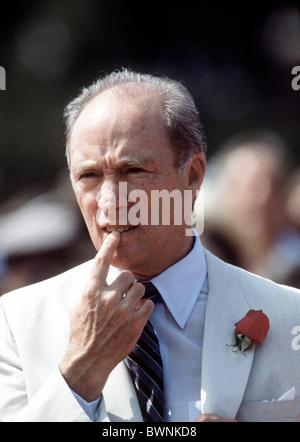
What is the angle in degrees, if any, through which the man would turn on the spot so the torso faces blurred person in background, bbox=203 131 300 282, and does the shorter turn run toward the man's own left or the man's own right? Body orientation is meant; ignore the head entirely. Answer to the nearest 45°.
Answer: approximately 135° to the man's own left

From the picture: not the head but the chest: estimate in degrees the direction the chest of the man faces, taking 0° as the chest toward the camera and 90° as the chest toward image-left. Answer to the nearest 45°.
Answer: approximately 0°
